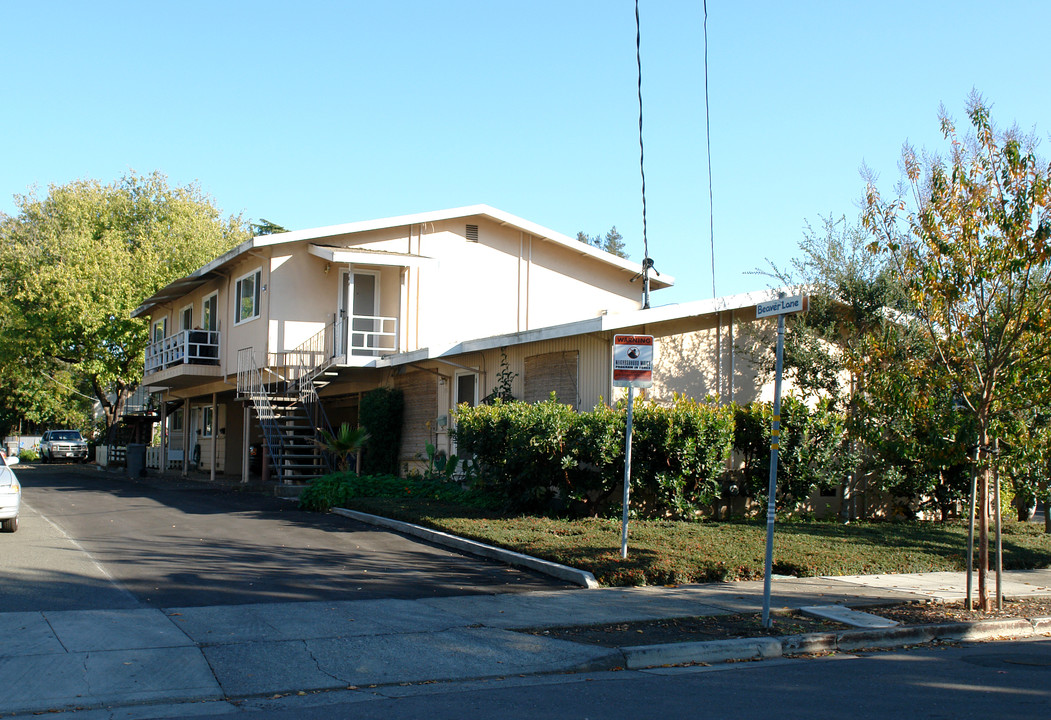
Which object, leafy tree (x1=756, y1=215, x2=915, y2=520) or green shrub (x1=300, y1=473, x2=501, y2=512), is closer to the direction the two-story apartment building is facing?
the green shrub

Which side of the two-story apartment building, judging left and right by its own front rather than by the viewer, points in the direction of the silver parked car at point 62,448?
right

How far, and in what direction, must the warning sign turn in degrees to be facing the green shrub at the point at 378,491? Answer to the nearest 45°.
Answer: approximately 135° to its right

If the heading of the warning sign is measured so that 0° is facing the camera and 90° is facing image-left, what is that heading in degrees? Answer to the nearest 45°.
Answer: approximately 0°

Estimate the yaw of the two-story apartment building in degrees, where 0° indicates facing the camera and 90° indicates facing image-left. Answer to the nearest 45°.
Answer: approximately 45°

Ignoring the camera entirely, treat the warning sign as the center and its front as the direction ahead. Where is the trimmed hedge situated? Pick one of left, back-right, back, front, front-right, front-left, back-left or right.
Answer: back

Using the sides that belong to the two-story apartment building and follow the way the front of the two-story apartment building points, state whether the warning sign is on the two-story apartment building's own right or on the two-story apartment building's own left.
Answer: on the two-story apartment building's own left

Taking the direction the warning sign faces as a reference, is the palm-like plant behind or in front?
behind

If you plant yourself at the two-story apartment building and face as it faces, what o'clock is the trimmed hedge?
The trimmed hedge is roughly at 10 o'clock from the two-story apartment building.
